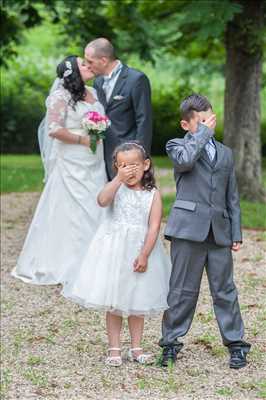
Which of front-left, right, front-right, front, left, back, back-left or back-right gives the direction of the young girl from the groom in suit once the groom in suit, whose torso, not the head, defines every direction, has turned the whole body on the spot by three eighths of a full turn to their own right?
back

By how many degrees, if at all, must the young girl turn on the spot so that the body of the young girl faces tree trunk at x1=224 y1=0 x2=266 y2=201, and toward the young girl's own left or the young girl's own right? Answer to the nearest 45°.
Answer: approximately 180°

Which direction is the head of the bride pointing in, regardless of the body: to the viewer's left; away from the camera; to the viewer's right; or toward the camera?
to the viewer's right

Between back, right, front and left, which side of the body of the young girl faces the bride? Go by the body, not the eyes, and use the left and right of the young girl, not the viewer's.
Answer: back

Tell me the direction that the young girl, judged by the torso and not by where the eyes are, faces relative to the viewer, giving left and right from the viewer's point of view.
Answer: facing the viewer

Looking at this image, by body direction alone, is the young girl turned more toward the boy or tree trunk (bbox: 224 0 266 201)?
the boy

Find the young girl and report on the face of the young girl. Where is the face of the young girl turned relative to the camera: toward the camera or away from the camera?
toward the camera

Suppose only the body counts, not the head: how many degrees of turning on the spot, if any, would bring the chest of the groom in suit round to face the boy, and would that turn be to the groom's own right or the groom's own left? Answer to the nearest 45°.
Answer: approximately 45° to the groom's own left

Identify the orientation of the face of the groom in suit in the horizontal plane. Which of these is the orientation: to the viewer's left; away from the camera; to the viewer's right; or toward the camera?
to the viewer's left

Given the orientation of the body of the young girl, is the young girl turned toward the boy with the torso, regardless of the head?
no
